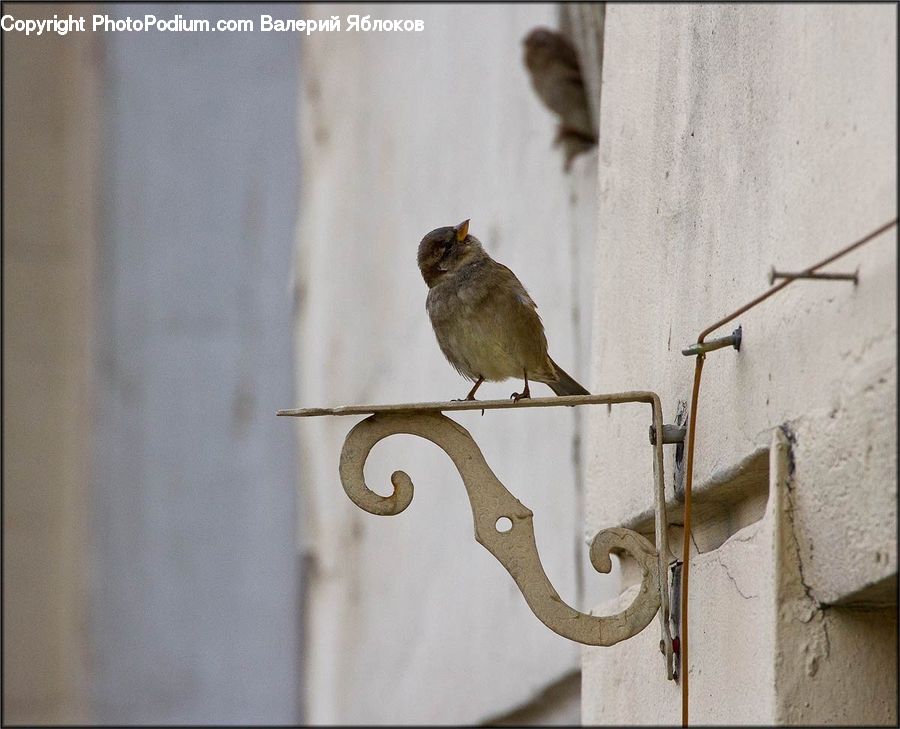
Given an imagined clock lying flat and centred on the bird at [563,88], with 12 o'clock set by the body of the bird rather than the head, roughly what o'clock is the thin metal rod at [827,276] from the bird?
The thin metal rod is roughly at 9 o'clock from the bird.

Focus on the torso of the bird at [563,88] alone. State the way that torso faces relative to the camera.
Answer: to the viewer's left

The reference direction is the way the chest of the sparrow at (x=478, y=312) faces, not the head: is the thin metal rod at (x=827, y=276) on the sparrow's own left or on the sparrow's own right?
on the sparrow's own left

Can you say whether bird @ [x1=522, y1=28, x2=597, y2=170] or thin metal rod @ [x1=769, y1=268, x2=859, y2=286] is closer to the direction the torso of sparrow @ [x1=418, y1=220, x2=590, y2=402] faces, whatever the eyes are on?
the thin metal rod

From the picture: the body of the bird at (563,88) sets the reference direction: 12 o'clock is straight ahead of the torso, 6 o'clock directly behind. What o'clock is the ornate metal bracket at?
The ornate metal bracket is roughly at 9 o'clock from the bird.

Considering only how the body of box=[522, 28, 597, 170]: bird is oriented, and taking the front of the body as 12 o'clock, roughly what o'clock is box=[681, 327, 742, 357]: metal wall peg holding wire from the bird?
The metal wall peg holding wire is roughly at 9 o'clock from the bird.

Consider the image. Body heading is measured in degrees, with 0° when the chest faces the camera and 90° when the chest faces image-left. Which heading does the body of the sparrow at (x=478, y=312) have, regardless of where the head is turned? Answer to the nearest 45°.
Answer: approximately 45°
